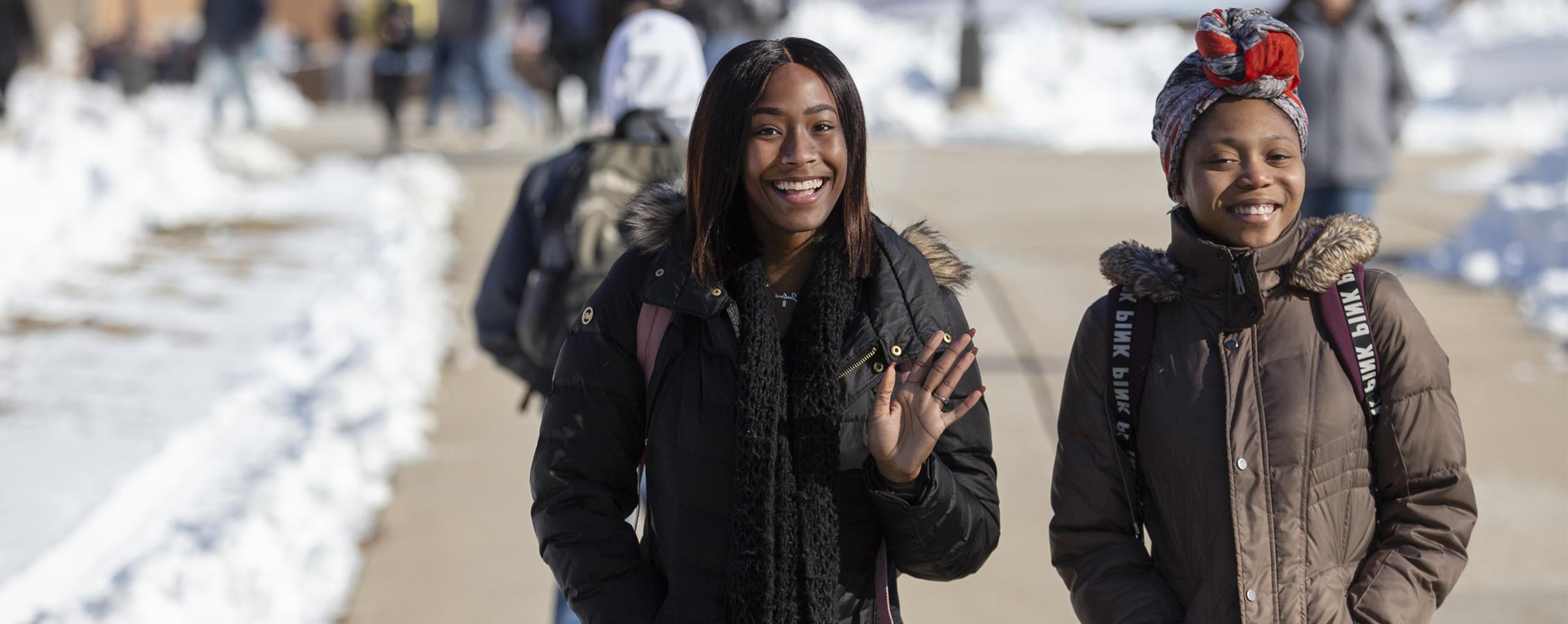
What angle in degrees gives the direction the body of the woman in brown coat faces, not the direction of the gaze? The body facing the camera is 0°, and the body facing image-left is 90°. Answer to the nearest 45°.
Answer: approximately 0°

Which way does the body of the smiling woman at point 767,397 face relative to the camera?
toward the camera

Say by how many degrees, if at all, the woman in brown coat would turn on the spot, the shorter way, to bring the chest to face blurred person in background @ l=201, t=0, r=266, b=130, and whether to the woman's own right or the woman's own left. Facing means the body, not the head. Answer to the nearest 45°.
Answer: approximately 135° to the woman's own right

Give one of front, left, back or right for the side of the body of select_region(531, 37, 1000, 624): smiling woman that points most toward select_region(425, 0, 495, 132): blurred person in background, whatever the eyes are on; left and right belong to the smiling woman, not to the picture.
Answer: back

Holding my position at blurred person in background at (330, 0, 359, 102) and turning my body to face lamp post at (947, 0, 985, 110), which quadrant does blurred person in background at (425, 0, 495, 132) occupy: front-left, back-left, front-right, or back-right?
front-right

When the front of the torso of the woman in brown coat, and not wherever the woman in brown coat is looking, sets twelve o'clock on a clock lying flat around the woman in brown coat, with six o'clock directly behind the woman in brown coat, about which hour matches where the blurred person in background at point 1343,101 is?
The blurred person in background is roughly at 6 o'clock from the woman in brown coat.

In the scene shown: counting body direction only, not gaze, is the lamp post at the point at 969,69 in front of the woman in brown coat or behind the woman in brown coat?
behind

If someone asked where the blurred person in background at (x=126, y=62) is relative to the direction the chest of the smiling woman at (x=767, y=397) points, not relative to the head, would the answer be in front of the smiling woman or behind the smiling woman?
behind

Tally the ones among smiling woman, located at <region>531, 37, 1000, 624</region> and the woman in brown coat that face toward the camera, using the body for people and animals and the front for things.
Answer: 2
